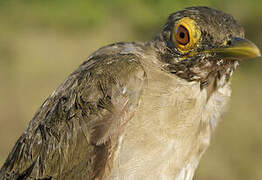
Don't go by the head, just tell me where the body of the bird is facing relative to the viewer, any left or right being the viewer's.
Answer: facing the viewer and to the right of the viewer
